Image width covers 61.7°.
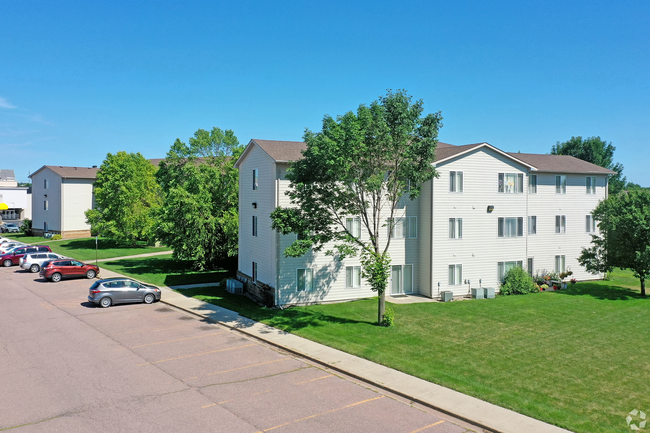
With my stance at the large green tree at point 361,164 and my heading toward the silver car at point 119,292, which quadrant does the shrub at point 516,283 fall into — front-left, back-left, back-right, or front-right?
back-right

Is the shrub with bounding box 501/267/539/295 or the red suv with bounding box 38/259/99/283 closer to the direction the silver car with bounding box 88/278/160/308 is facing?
the shrub

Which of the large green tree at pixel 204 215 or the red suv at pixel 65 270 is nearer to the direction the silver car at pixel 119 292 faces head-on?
the large green tree

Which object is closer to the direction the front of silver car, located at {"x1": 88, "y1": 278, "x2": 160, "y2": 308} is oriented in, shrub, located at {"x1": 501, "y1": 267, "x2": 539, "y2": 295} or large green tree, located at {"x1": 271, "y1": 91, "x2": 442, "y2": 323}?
the shrub

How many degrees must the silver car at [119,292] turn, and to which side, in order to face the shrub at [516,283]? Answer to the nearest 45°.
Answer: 0° — it already faces it

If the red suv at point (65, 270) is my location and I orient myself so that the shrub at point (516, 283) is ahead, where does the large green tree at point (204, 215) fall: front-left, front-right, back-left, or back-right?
front-left

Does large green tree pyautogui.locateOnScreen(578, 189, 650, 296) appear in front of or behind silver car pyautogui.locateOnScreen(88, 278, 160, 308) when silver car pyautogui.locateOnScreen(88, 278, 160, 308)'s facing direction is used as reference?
in front

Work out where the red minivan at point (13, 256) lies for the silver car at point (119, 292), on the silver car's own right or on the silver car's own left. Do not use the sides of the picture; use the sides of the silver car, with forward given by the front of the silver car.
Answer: on the silver car's own left

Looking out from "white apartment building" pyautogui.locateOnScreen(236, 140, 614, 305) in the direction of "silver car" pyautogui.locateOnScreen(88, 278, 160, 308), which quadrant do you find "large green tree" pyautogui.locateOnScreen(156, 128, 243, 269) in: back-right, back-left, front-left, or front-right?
front-right

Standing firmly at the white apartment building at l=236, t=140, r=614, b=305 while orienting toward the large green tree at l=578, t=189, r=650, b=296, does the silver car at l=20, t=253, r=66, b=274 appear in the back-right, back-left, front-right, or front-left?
back-left

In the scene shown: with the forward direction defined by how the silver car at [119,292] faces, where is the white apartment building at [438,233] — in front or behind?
in front

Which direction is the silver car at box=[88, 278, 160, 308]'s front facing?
to the viewer's right

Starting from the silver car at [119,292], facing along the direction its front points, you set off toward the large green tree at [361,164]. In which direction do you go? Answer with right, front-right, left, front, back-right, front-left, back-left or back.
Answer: front-right
